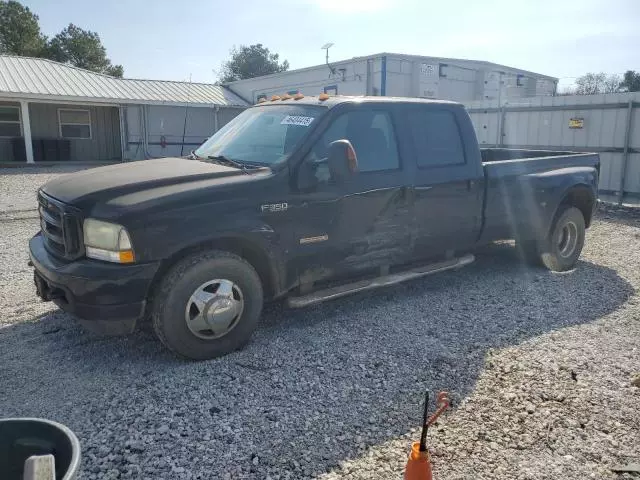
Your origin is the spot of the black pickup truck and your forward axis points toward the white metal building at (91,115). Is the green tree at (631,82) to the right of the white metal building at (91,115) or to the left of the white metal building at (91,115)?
right

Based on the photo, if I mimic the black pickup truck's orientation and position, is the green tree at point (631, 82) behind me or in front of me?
behind

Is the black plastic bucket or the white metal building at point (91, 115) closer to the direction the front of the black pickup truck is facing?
the black plastic bucket

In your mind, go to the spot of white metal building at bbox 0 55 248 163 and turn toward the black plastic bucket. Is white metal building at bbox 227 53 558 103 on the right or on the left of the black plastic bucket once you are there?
left

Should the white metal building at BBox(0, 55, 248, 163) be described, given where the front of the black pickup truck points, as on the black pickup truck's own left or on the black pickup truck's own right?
on the black pickup truck's own right

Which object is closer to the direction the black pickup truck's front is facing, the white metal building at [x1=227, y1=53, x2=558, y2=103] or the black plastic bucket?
the black plastic bucket

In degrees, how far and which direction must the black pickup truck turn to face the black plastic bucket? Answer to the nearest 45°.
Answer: approximately 45° to its left

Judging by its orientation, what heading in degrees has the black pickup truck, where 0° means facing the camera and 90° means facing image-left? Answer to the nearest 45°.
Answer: approximately 45°

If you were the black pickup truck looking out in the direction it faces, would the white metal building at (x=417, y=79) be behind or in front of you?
behind

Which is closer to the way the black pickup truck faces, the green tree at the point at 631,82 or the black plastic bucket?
the black plastic bucket
